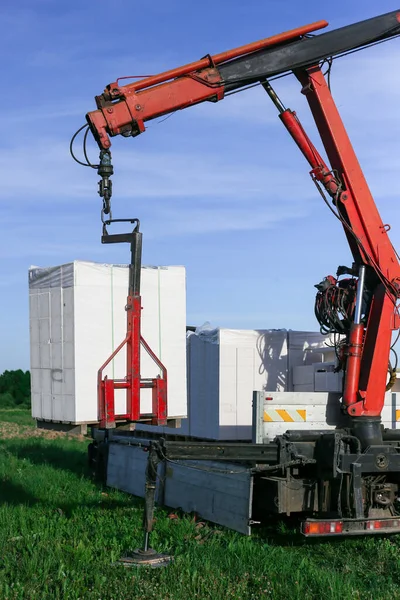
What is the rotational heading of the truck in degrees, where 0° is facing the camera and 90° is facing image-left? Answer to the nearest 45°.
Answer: approximately 135°
